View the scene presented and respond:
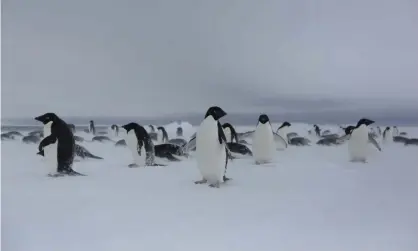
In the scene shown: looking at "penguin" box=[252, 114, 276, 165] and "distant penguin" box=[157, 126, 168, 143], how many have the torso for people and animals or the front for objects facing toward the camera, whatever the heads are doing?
1

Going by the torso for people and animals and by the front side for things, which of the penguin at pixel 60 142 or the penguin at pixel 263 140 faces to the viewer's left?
the penguin at pixel 60 142

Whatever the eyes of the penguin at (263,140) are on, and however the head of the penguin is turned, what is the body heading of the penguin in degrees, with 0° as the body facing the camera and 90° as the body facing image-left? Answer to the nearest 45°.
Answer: approximately 0°

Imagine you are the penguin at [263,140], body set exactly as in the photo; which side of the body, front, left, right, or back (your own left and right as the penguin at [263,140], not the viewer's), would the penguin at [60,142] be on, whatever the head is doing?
right

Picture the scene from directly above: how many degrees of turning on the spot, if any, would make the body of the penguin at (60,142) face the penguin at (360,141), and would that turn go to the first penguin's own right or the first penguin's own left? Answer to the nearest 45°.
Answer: approximately 180°

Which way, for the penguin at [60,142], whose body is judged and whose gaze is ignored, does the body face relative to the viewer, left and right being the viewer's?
facing to the left of the viewer
